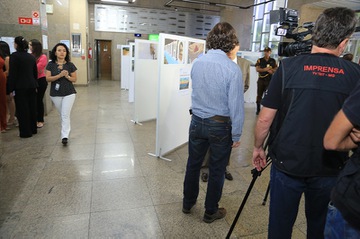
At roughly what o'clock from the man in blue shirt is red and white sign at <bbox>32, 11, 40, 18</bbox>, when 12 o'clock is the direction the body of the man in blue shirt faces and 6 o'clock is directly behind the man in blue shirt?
The red and white sign is roughly at 9 o'clock from the man in blue shirt.

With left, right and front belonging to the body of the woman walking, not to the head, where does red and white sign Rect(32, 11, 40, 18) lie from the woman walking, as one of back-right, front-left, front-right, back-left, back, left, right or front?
back

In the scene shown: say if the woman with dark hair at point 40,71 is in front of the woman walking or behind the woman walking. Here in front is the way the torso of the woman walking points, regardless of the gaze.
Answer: behind

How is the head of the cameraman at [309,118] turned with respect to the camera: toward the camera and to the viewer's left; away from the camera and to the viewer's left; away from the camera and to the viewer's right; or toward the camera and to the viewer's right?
away from the camera and to the viewer's left

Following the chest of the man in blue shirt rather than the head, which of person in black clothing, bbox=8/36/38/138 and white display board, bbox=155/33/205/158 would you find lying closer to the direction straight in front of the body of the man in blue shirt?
the white display board

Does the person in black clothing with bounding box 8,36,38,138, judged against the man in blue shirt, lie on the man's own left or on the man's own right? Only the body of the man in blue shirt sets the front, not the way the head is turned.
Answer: on the man's own left

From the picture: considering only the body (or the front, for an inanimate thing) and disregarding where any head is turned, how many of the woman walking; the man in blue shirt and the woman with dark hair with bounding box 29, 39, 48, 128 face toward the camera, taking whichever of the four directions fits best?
1

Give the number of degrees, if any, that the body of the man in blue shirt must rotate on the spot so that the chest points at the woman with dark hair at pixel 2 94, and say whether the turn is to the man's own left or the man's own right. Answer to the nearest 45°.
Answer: approximately 90° to the man's own left

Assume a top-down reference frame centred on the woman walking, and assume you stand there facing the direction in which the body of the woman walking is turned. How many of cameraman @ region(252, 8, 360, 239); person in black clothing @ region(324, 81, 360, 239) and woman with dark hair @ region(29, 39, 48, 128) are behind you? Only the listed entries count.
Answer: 1

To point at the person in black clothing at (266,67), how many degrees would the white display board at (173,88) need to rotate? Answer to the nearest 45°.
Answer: approximately 90° to its left

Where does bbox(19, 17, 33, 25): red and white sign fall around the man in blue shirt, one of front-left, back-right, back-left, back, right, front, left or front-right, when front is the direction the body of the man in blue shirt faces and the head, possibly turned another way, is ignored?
left

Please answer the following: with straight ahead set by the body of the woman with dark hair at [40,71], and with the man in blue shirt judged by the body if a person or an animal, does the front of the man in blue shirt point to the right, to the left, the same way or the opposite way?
the opposite way

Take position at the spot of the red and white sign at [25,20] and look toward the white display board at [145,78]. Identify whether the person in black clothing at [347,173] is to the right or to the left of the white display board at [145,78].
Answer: right
